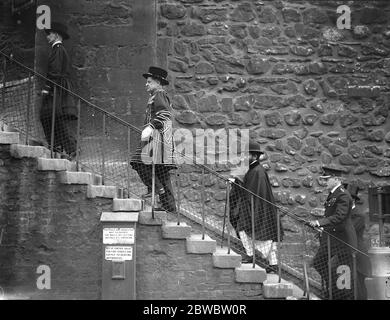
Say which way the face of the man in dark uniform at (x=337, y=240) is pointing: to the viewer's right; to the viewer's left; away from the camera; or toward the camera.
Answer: to the viewer's left

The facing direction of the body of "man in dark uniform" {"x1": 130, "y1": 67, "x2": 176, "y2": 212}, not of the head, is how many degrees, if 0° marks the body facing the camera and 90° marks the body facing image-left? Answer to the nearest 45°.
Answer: approximately 90°

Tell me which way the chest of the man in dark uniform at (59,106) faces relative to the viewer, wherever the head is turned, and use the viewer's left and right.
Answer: facing to the left of the viewer

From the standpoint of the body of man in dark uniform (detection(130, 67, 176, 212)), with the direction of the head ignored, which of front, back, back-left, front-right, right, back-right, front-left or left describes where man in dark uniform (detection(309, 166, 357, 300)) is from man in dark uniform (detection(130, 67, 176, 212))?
back

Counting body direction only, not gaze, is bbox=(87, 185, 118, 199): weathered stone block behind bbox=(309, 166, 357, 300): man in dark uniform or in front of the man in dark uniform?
in front

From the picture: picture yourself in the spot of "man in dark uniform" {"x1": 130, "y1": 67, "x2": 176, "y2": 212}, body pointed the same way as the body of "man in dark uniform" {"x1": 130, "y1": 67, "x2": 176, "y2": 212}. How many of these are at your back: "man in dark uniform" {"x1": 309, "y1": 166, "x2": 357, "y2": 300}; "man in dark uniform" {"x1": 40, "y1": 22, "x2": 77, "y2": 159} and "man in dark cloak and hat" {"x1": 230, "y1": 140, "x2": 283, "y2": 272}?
2

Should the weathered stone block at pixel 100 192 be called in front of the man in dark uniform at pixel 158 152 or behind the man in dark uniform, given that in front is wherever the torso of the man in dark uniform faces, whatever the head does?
in front

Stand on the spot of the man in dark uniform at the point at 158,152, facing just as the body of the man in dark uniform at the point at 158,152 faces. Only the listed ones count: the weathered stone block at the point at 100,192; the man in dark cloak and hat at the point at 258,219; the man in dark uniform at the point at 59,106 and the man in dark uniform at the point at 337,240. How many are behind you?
2

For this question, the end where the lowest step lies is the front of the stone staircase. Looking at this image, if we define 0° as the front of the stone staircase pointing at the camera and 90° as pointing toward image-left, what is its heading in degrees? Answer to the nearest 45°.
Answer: approximately 270°

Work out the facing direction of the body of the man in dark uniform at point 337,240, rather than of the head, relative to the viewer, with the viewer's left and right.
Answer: facing to the left of the viewer

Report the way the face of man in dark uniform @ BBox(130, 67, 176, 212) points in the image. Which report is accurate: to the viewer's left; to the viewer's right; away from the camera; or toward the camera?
to the viewer's left
